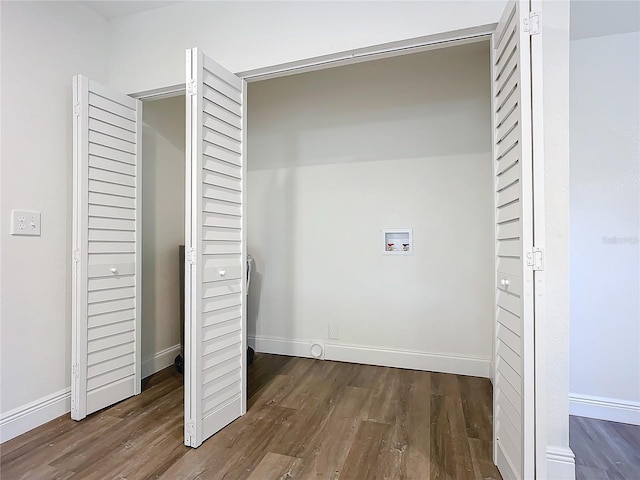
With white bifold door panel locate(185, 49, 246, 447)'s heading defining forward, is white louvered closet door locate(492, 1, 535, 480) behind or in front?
in front

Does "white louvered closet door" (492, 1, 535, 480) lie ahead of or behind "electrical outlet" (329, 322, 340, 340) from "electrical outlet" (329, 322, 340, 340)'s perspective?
ahead

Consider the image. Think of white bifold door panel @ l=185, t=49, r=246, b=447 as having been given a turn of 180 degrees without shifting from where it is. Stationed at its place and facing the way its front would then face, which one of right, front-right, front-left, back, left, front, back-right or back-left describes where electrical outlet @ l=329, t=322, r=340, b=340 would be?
right

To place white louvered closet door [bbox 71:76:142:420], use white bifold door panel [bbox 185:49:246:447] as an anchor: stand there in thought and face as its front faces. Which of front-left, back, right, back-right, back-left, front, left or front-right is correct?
back

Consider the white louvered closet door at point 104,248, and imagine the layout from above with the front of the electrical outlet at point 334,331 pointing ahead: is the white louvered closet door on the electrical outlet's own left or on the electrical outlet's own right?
on the electrical outlet's own right

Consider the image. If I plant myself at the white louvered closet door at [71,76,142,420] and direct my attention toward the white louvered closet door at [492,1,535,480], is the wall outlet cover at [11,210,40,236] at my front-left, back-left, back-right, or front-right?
back-right

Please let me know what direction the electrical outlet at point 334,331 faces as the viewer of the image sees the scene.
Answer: facing the viewer

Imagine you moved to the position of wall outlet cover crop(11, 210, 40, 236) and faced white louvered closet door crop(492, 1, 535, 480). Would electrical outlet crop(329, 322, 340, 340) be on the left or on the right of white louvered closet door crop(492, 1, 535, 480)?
left

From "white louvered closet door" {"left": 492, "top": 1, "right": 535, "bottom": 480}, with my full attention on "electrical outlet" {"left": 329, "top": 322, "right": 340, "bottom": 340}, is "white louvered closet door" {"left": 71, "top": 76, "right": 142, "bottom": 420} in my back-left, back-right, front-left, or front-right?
front-left

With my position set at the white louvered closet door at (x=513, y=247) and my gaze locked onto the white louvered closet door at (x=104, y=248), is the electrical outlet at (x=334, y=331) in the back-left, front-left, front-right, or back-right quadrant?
front-right

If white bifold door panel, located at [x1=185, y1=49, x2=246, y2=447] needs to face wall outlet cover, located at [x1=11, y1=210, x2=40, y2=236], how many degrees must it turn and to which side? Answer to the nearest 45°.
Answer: approximately 135° to its right

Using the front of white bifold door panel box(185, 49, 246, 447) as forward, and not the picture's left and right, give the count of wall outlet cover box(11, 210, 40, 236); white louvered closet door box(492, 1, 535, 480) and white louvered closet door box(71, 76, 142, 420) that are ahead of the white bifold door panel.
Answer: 1

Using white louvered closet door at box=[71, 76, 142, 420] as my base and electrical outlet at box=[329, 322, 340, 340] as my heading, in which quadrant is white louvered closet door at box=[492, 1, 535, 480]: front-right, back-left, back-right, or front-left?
front-right
